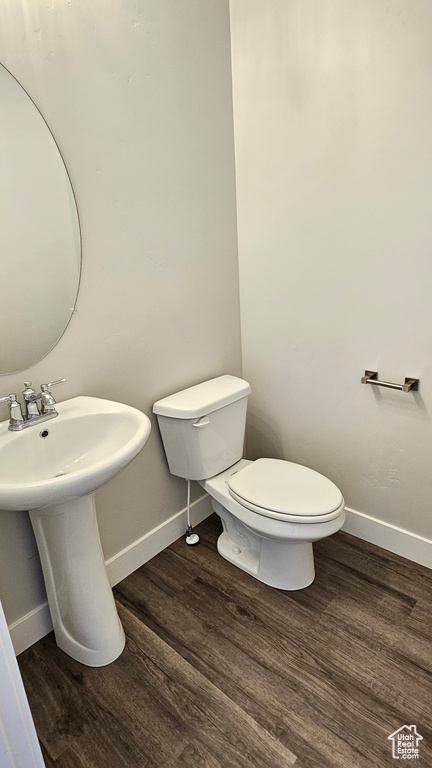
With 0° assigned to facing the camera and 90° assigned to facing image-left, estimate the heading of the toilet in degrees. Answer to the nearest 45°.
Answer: approximately 315°

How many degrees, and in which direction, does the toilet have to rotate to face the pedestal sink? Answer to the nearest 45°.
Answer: approximately 90° to its right

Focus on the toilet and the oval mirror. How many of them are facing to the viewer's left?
0

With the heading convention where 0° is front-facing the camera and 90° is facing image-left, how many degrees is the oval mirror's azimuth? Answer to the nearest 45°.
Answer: approximately 315°
